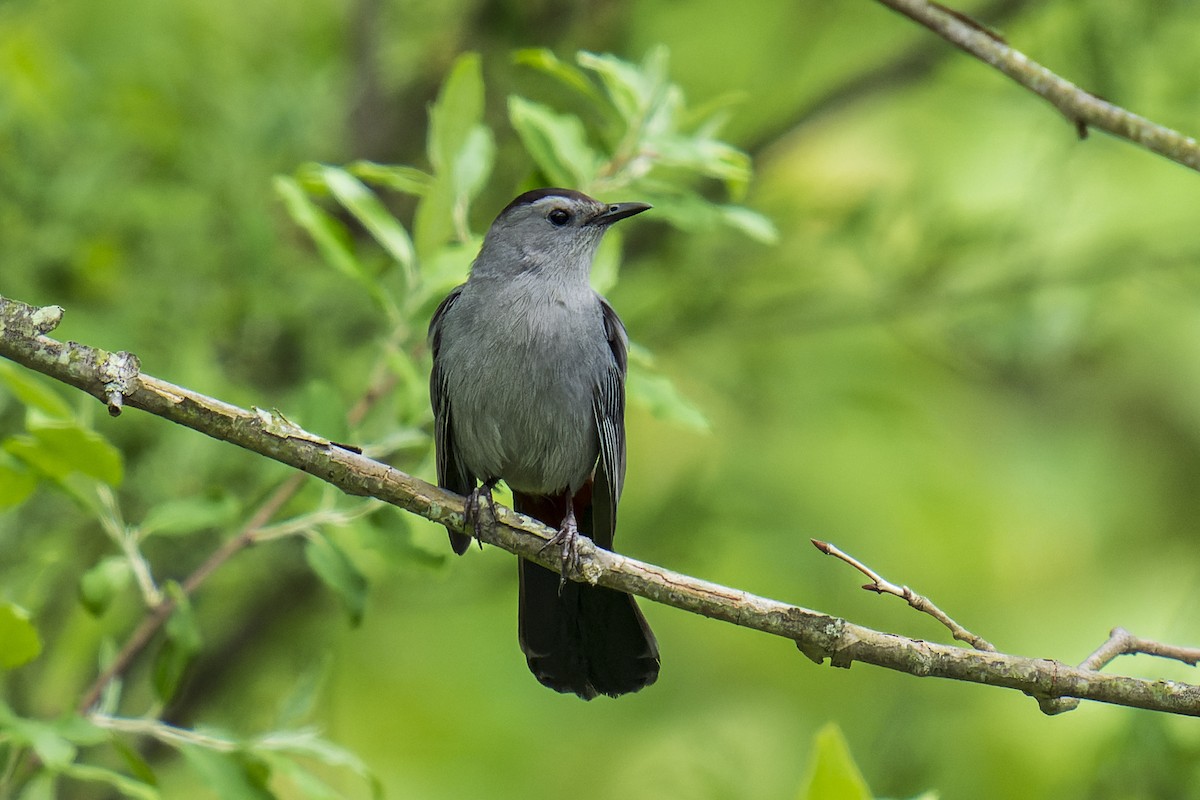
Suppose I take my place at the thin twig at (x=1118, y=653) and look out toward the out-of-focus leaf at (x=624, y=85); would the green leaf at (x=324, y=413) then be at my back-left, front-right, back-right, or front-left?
front-left

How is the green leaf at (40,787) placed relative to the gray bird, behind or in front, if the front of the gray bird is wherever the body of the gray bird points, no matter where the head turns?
in front

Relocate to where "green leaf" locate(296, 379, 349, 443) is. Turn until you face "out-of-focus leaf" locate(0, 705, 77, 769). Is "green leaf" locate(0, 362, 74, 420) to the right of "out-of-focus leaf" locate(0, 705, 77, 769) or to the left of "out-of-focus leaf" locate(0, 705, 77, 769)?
right

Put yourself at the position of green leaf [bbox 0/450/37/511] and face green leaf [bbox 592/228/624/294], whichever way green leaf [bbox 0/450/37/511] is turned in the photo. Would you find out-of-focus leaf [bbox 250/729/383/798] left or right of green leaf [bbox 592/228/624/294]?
right

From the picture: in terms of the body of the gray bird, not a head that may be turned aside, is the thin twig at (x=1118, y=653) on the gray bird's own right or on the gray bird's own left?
on the gray bird's own left

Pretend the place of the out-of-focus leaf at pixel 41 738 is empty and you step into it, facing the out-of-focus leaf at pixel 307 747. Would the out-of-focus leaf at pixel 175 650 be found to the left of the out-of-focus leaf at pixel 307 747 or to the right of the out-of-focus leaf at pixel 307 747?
left

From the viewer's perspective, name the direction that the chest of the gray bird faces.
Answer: toward the camera

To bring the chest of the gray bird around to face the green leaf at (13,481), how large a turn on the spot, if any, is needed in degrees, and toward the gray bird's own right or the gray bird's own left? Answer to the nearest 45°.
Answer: approximately 45° to the gray bird's own right

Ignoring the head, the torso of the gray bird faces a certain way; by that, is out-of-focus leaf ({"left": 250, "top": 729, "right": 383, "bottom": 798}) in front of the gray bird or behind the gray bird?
in front

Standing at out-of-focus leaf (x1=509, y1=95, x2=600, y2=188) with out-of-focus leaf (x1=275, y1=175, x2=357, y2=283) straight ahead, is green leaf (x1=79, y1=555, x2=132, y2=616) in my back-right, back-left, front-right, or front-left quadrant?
front-left

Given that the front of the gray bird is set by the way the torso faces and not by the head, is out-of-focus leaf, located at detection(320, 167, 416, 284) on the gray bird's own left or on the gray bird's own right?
on the gray bird's own right
